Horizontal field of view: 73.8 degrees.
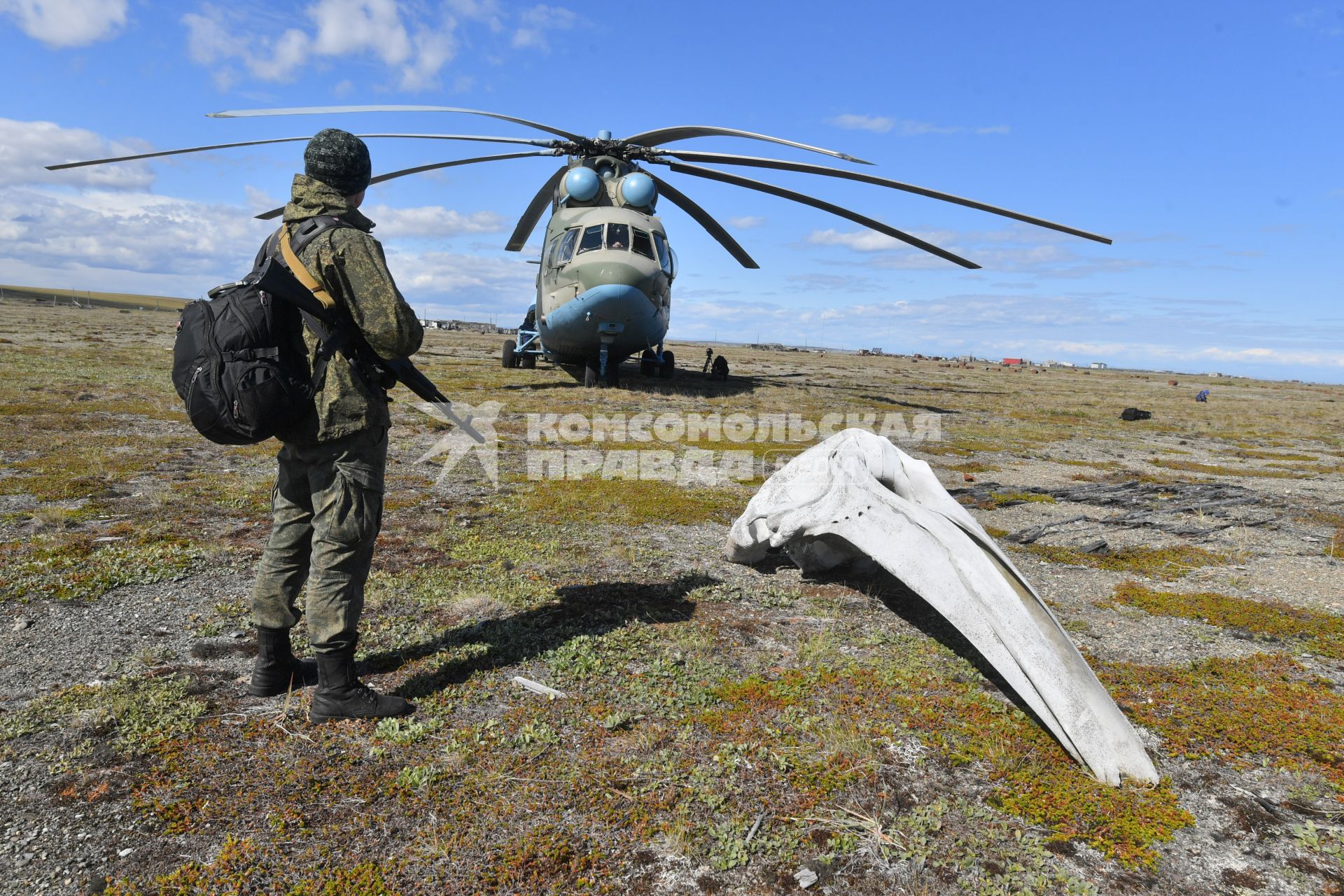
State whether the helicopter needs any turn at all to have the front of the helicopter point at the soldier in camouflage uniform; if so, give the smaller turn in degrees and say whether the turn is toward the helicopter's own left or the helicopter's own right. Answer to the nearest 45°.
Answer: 0° — it already faces them

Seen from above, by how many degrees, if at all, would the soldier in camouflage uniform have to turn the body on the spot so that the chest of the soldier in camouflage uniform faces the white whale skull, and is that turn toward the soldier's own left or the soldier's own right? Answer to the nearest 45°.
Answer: approximately 45° to the soldier's own right

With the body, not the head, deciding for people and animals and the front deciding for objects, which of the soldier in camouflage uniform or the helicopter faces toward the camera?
the helicopter

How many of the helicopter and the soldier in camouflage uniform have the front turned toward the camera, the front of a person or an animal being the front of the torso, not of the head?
1

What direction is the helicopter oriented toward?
toward the camera

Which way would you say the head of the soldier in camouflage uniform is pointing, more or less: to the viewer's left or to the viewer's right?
to the viewer's right

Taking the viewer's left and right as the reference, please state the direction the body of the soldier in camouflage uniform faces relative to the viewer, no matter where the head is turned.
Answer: facing away from the viewer and to the right of the viewer

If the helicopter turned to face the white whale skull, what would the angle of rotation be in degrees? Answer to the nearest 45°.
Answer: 0° — it already faces it
